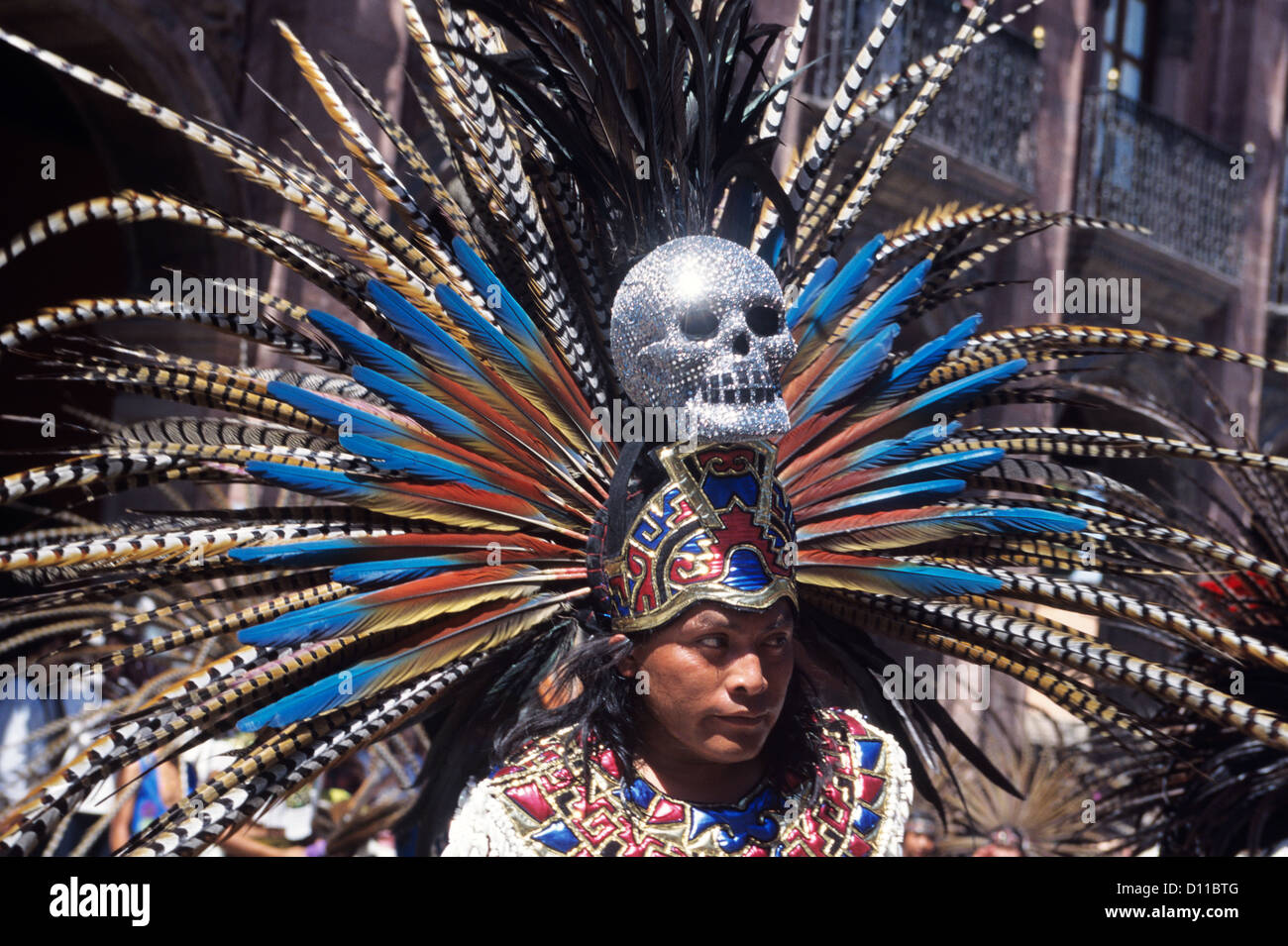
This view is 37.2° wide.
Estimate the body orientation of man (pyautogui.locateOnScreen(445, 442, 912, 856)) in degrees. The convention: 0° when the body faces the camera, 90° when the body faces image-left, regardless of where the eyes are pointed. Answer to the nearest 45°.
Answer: approximately 315°

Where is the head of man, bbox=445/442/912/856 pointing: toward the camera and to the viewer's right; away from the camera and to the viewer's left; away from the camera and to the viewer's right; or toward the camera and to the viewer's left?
toward the camera and to the viewer's right
